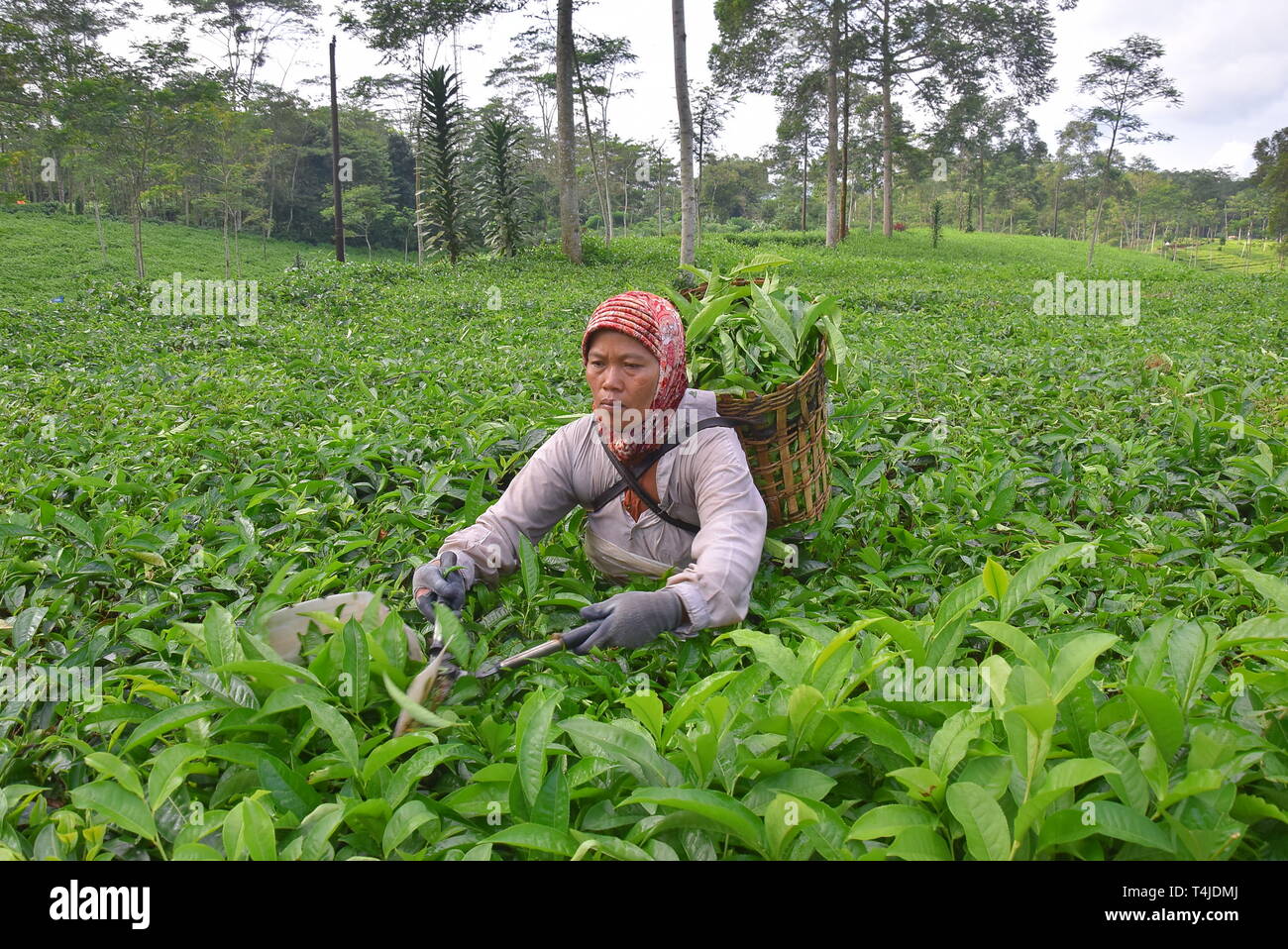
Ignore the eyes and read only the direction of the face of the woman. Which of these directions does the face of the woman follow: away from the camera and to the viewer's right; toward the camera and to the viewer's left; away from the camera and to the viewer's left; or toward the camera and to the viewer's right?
toward the camera and to the viewer's left

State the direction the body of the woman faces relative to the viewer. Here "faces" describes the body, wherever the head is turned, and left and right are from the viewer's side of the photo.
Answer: facing the viewer and to the left of the viewer

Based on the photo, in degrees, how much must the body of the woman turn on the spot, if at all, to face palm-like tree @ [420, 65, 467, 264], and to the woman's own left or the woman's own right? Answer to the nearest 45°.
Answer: approximately 135° to the woman's own right

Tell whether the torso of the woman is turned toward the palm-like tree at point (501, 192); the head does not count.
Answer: no
